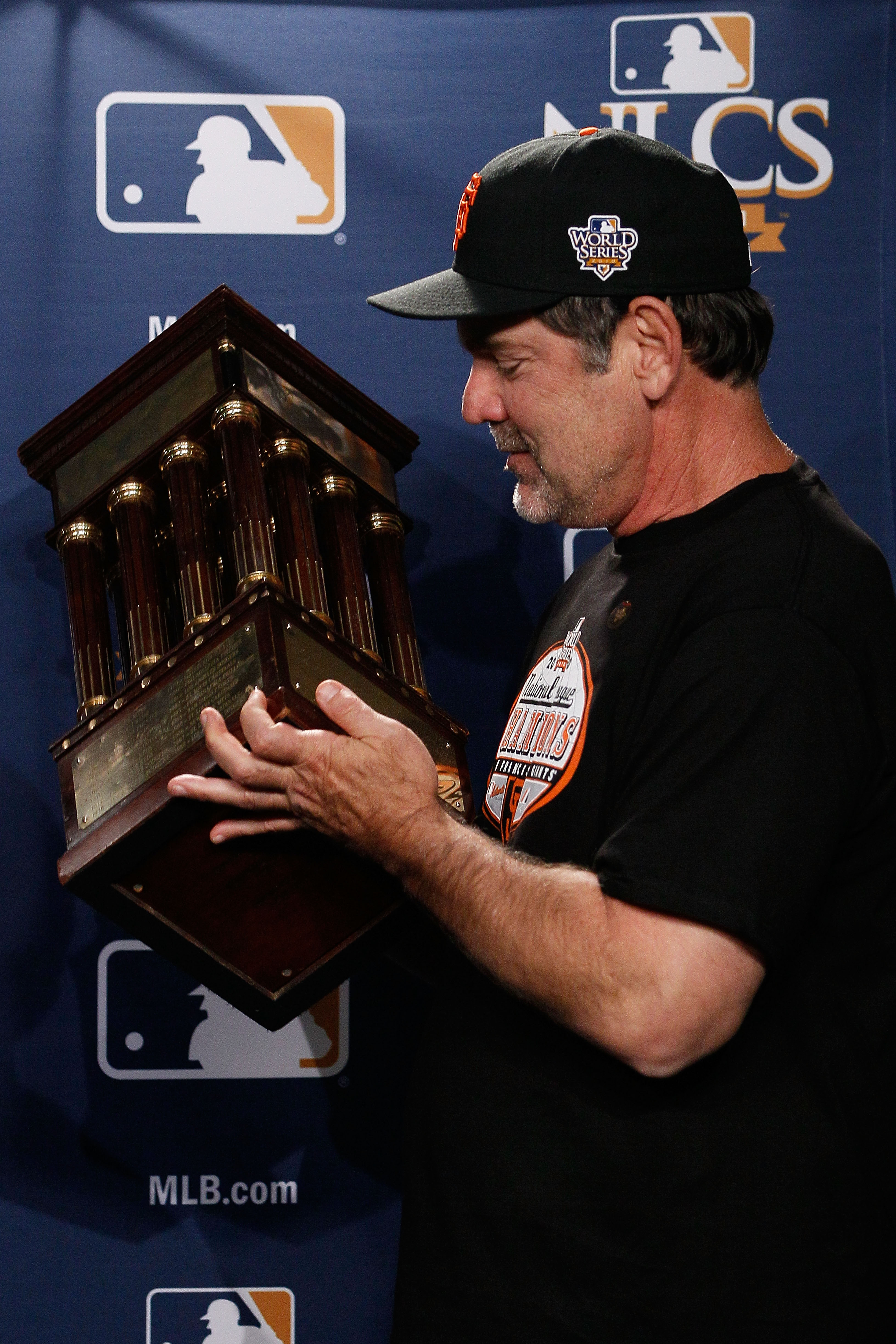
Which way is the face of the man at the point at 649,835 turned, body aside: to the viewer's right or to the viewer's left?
to the viewer's left

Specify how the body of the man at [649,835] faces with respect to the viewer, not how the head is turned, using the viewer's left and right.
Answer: facing to the left of the viewer
